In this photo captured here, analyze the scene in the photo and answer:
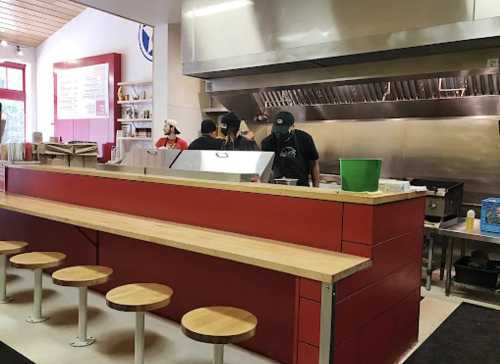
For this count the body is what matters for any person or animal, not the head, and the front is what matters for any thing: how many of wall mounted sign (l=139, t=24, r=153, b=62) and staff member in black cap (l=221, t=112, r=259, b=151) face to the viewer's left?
1

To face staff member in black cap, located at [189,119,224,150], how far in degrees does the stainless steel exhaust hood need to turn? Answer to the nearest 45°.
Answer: approximately 45° to its right

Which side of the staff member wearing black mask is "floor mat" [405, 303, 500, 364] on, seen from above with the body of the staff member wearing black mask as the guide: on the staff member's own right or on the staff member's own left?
on the staff member's own left

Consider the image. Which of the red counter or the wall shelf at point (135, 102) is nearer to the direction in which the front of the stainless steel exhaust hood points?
the red counter

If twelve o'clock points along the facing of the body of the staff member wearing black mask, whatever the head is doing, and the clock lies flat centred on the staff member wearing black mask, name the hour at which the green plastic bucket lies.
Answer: The green plastic bucket is roughly at 10 o'clock from the staff member wearing black mask.

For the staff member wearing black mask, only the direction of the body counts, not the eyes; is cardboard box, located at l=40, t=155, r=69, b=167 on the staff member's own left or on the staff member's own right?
on the staff member's own right
